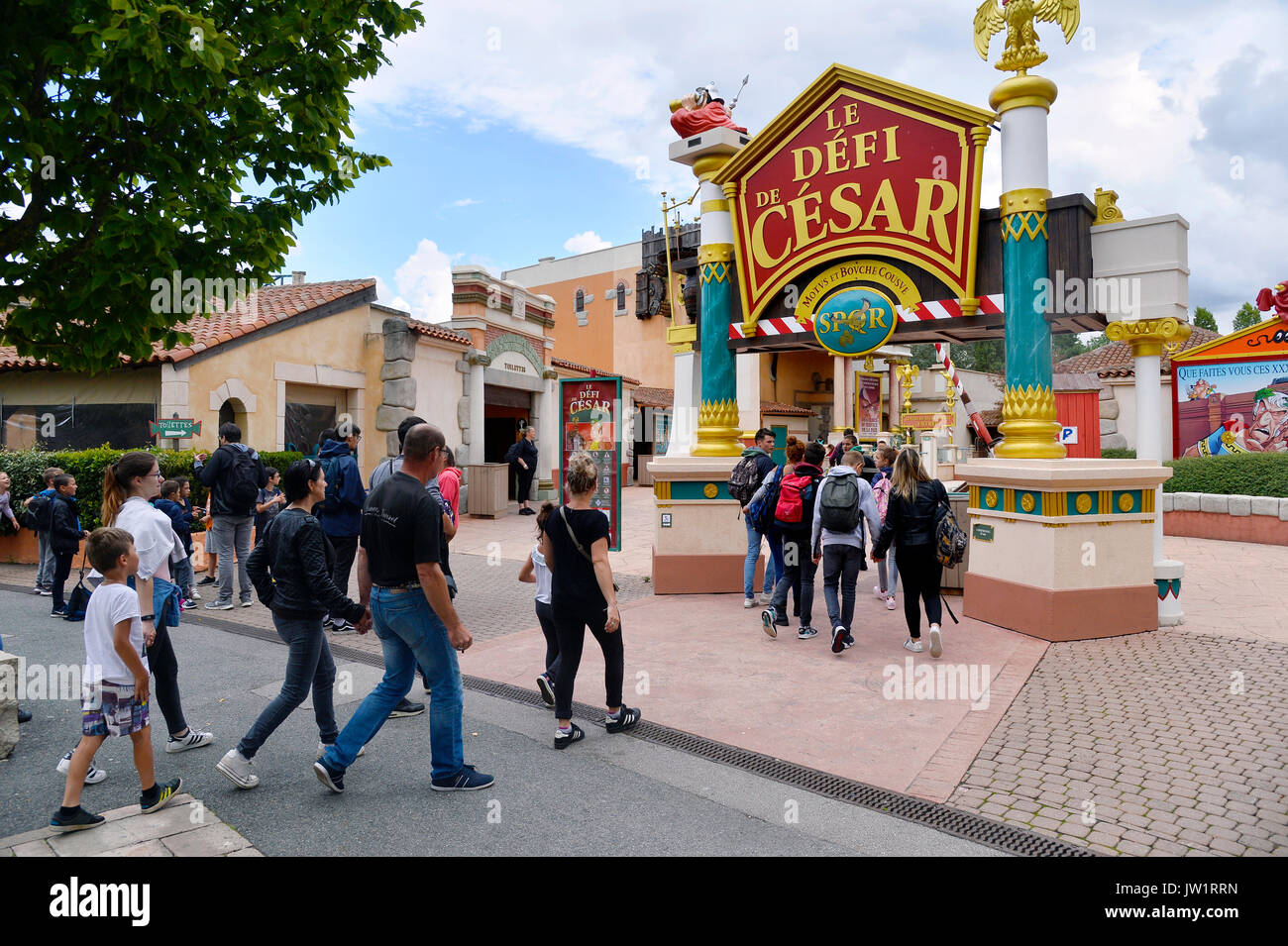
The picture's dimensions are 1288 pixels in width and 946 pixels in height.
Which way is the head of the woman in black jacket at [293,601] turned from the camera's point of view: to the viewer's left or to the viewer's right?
to the viewer's right

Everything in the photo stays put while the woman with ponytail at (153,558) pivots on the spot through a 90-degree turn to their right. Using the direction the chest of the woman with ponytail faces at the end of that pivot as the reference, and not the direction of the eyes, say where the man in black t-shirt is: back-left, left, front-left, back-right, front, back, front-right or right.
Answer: front-left

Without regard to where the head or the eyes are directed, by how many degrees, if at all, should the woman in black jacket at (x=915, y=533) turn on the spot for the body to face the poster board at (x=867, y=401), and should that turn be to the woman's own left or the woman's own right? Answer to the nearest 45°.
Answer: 0° — they already face it

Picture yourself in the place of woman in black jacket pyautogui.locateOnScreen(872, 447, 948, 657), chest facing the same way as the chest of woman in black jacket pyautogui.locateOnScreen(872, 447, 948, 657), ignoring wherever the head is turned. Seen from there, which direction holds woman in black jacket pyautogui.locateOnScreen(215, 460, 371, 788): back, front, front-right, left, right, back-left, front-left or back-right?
back-left

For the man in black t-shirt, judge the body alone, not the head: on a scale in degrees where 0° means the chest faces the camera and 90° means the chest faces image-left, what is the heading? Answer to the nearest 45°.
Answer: approximately 225°

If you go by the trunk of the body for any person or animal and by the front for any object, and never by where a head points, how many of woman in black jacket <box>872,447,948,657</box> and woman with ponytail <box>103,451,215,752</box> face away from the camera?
1

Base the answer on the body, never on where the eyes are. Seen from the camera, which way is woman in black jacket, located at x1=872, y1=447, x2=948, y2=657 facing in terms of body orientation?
away from the camera

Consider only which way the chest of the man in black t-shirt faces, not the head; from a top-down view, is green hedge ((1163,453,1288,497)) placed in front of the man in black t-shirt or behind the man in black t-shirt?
in front

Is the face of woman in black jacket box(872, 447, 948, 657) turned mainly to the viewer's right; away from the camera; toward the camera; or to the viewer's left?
away from the camera

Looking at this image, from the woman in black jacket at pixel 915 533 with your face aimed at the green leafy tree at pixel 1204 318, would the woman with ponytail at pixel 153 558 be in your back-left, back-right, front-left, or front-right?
back-left

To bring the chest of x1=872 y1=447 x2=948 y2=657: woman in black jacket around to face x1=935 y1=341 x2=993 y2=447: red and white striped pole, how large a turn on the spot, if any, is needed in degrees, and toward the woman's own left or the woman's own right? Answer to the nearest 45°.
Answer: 0° — they already face it

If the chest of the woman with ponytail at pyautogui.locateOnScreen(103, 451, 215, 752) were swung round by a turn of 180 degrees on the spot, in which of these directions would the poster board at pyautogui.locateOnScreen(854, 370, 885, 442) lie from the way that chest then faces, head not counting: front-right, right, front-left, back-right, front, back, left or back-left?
back-right

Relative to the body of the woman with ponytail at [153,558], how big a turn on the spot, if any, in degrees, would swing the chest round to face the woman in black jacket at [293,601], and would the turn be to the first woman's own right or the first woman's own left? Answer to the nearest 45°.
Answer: approximately 45° to the first woman's own right
